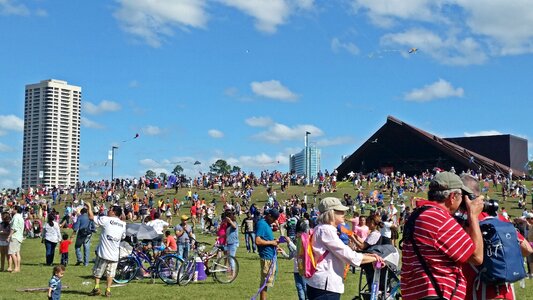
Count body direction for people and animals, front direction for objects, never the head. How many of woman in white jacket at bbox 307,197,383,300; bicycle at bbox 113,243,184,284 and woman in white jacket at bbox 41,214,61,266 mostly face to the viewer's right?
1

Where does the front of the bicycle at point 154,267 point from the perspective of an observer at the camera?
facing to the left of the viewer

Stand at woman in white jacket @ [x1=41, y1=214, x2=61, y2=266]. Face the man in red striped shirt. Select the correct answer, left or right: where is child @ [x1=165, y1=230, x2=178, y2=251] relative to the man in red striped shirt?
left

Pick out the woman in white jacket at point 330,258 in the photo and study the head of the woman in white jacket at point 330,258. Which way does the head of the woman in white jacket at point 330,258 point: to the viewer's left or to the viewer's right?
to the viewer's right

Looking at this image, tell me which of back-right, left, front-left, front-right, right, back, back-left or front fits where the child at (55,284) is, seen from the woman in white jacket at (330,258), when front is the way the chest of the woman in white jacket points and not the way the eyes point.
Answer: back-left

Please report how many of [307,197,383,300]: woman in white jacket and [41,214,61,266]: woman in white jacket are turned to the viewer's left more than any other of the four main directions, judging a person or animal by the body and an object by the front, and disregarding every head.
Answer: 0

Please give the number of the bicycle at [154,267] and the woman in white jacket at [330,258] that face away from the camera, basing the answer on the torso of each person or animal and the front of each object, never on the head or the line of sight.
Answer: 0

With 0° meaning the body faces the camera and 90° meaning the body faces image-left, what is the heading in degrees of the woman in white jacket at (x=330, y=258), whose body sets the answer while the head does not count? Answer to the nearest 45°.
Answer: approximately 270°

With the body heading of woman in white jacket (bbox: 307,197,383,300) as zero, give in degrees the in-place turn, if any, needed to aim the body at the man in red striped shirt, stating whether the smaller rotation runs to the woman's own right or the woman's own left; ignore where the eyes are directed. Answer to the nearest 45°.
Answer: approximately 45° to the woman's own right
